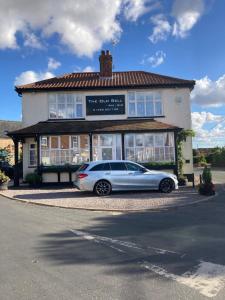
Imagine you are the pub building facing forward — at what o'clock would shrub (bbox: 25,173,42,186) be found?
The shrub is roughly at 2 o'clock from the pub building.

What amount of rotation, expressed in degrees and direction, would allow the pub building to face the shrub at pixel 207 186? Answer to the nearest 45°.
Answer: approximately 45° to its left

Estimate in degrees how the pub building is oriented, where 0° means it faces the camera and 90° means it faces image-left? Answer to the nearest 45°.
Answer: approximately 0°
